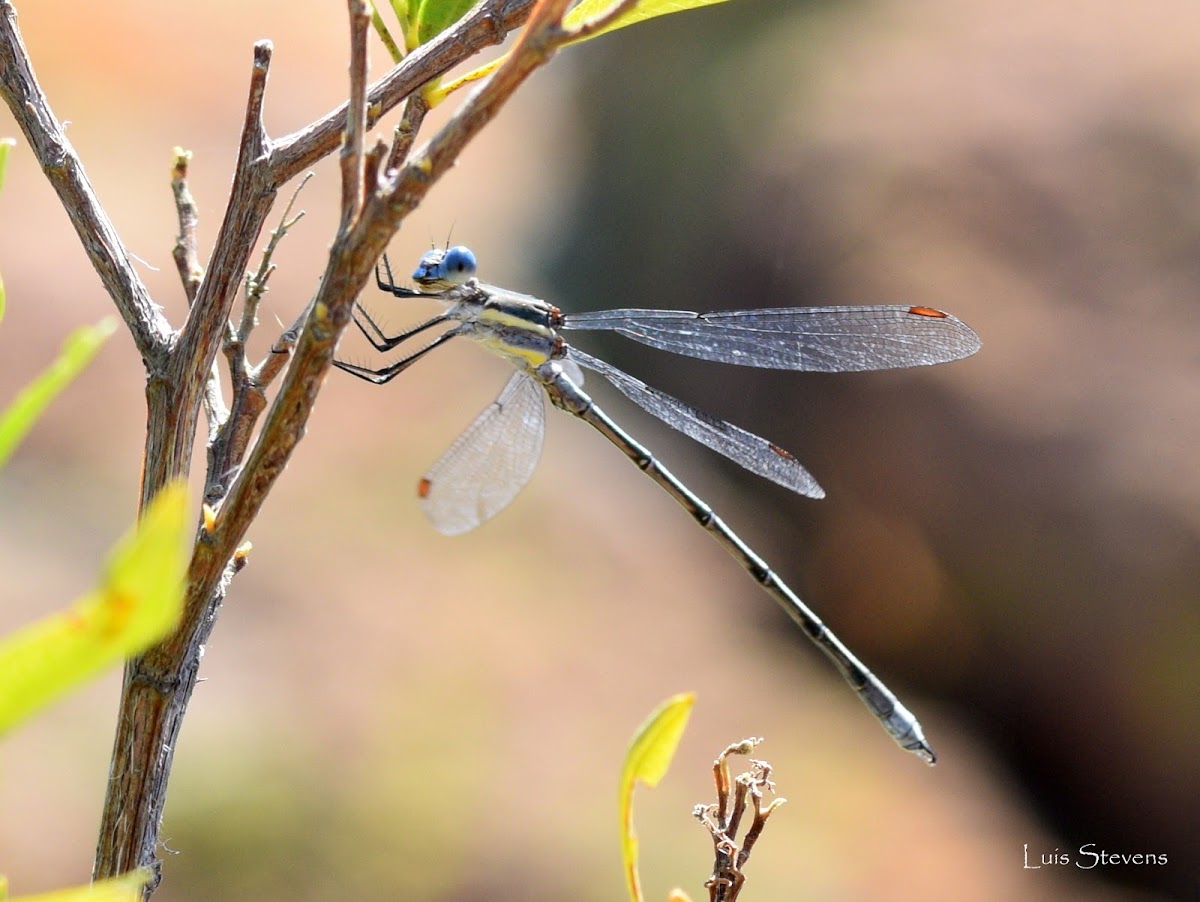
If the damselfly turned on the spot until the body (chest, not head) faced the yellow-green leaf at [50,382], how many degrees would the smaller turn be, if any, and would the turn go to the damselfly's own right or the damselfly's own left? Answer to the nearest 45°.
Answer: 0° — it already faces it

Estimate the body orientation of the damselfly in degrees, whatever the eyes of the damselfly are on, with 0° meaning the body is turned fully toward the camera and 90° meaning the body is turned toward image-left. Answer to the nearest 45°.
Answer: approximately 90°

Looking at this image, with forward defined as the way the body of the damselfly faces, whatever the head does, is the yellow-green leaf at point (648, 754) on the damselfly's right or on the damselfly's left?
on the damselfly's left

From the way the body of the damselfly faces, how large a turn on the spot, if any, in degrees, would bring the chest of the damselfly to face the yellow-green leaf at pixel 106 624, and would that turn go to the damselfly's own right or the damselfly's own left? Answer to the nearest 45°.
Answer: approximately 90° to the damselfly's own left
